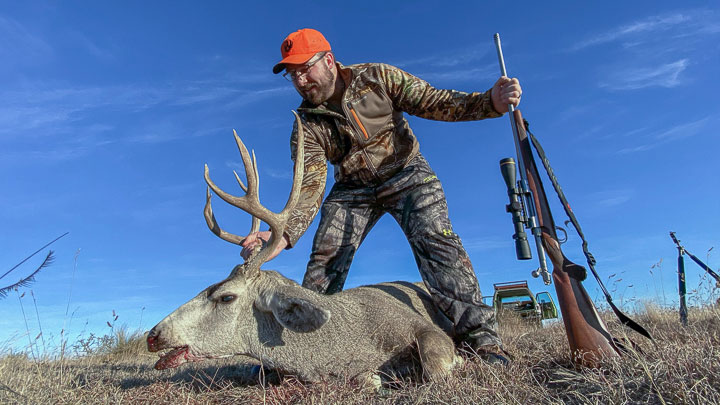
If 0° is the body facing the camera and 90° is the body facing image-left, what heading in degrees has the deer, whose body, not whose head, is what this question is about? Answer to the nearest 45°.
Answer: approximately 90°
